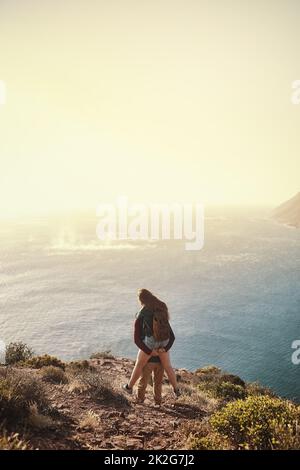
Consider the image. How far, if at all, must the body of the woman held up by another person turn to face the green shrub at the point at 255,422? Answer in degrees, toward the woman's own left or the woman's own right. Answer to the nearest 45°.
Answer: approximately 135° to the woman's own right

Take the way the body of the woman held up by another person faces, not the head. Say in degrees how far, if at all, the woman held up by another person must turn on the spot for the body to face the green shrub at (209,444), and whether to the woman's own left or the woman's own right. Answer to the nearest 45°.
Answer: approximately 180°

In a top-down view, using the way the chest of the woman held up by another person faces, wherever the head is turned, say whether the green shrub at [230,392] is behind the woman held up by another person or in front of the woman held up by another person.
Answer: in front

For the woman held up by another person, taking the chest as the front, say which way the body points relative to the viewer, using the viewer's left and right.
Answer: facing away from the viewer

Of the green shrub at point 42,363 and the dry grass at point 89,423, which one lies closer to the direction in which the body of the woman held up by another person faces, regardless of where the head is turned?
the green shrub

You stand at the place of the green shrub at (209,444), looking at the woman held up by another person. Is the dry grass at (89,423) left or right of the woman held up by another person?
left
